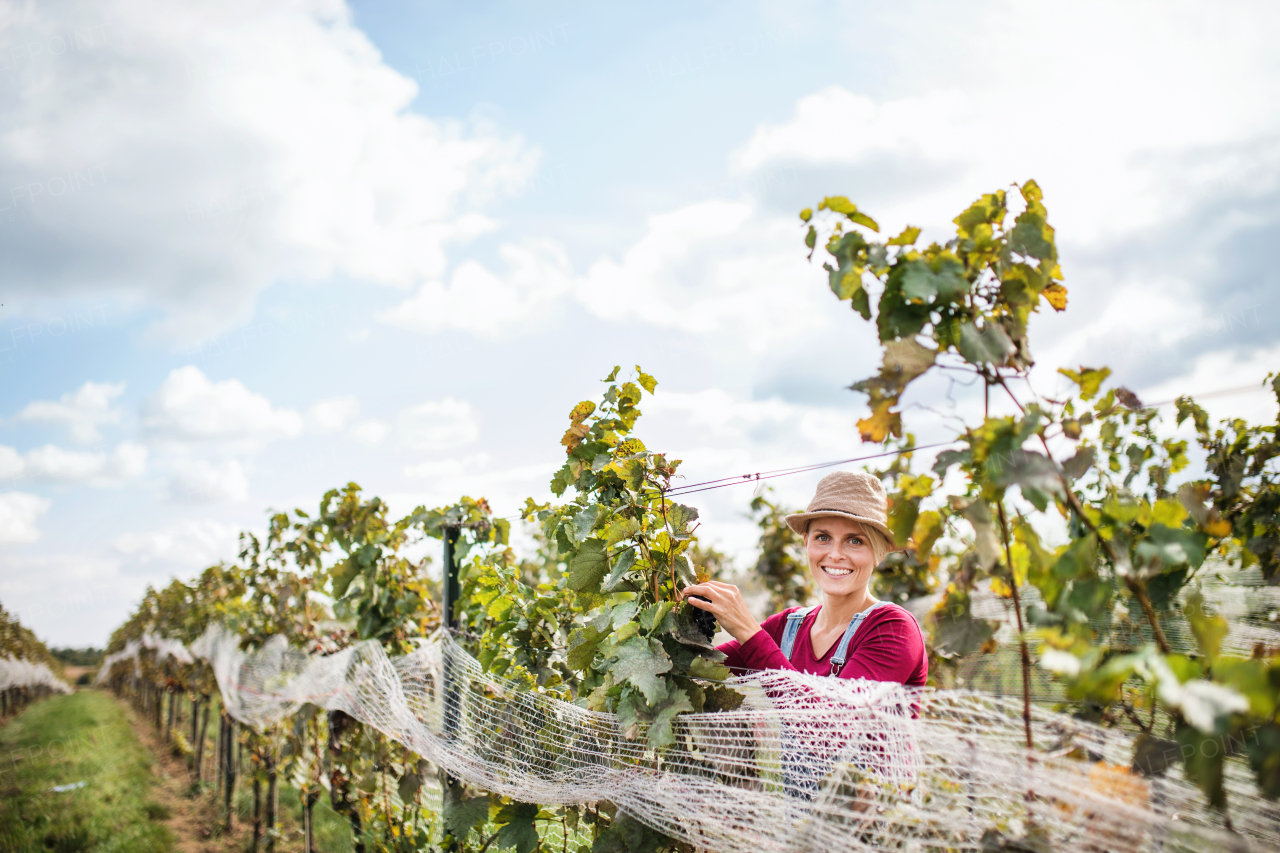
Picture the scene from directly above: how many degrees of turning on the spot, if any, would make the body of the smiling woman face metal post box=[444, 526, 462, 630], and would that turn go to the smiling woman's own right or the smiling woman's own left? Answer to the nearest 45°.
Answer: approximately 90° to the smiling woman's own right

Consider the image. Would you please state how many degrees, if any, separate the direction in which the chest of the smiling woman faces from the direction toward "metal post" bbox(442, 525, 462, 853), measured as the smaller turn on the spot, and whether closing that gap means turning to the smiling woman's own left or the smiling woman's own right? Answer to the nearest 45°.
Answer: approximately 90° to the smiling woman's own right

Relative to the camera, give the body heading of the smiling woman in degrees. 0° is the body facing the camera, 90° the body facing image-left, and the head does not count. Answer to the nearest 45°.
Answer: approximately 45°

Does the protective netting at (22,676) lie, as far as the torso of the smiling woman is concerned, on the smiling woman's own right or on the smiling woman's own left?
on the smiling woman's own right

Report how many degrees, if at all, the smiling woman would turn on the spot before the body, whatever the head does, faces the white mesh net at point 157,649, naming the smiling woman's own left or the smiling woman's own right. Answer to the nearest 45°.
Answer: approximately 90° to the smiling woman's own right
